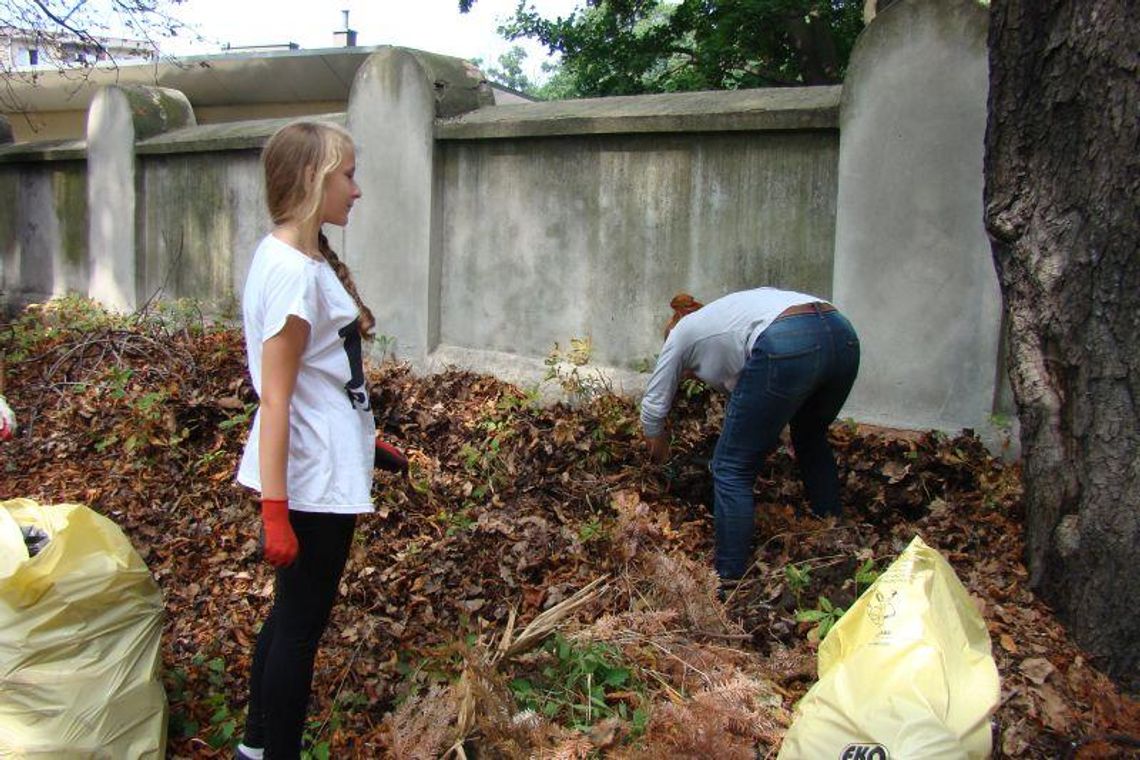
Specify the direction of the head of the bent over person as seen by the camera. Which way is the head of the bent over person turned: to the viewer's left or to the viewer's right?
to the viewer's left

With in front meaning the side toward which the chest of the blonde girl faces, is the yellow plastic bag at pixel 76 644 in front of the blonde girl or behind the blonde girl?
behind

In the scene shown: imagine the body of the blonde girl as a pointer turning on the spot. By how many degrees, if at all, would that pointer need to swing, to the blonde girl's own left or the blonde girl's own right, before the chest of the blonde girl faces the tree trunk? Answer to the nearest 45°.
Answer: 0° — they already face it

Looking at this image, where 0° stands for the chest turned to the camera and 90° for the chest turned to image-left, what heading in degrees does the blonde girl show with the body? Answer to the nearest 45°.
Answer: approximately 270°

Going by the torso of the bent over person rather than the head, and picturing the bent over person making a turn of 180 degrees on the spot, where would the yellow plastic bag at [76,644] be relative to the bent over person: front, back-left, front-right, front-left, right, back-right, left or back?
right

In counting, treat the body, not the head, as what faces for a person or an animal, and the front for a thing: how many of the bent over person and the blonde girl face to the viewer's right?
1

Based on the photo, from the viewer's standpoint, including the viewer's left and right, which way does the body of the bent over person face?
facing away from the viewer and to the left of the viewer

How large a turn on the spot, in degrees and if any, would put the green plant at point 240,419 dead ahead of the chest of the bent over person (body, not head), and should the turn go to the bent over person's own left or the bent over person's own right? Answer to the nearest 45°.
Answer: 0° — they already face it

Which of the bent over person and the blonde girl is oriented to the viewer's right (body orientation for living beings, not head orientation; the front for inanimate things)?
the blonde girl

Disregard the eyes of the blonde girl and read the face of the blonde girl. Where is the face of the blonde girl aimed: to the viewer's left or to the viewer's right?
to the viewer's right
